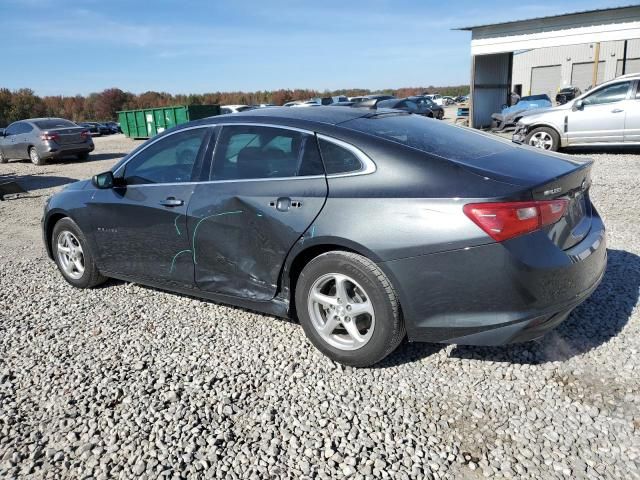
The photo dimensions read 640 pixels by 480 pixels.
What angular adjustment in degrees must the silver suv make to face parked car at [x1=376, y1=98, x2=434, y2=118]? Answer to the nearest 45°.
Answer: approximately 45° to its right

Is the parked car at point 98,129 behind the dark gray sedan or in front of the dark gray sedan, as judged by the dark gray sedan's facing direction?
in front

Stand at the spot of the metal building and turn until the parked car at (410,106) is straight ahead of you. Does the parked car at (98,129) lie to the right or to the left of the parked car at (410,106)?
left

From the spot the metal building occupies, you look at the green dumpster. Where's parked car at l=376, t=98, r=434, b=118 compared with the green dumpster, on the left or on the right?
right

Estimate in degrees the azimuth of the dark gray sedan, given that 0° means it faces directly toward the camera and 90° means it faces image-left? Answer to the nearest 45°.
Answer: approximately 135°

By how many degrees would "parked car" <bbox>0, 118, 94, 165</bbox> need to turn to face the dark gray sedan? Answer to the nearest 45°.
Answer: approximately 135° to its left

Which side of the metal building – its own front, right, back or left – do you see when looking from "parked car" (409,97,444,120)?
right

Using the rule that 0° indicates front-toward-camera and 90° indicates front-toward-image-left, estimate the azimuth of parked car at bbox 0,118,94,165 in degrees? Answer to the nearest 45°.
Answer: approximately 135°

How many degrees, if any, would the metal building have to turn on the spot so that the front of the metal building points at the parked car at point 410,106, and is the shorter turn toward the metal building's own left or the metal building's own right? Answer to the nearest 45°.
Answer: approximately 90° to the metal building's own right

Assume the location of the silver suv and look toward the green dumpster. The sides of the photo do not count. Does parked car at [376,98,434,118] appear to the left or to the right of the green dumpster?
right

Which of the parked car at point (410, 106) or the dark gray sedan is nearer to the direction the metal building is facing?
the dark gray sedan

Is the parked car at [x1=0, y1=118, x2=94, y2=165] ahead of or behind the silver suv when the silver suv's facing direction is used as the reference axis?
ahead

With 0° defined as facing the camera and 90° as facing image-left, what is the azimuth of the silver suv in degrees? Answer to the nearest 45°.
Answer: approximately 90°
